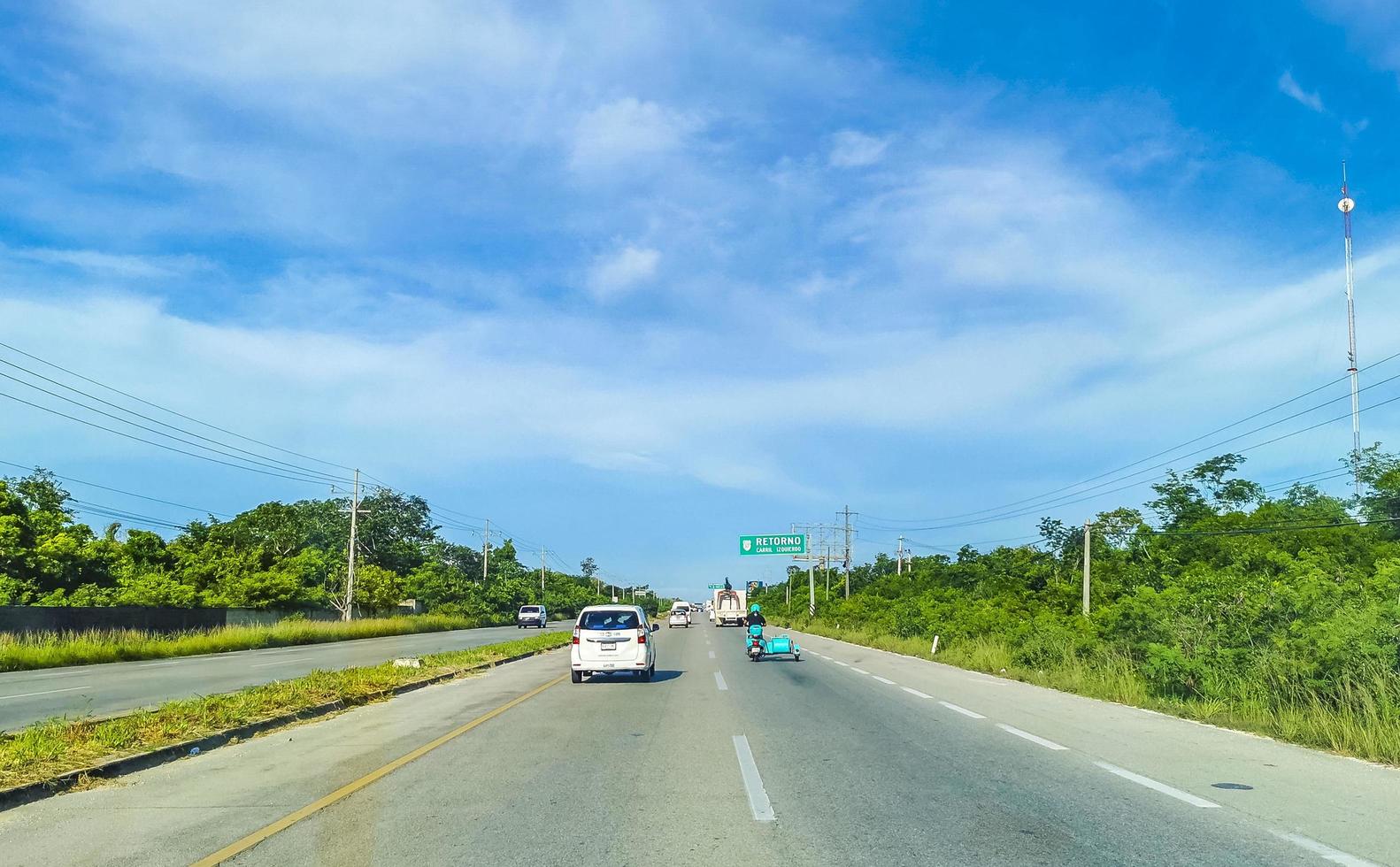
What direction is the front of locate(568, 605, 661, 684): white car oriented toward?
away from the camera

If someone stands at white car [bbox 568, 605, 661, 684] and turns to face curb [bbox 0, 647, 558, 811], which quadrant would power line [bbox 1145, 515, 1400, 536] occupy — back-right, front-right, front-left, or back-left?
back-left

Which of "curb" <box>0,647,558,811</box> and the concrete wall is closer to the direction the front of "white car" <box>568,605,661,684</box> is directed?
the concrete wall

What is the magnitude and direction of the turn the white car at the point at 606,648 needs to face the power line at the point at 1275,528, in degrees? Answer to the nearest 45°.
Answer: approximately 45° to its right

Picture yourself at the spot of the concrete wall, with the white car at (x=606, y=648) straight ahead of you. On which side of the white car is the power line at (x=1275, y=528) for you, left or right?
left

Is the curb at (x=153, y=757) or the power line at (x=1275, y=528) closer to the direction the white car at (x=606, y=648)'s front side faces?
the power line

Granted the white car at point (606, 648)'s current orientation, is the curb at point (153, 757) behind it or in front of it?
behind

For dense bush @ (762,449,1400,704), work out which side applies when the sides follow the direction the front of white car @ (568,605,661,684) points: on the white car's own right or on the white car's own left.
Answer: on the white car's own right
